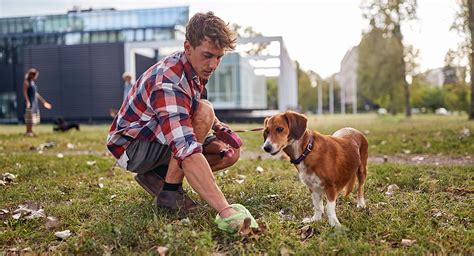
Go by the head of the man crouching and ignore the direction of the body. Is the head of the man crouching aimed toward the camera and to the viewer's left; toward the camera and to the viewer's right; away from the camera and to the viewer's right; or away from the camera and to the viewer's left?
toward the camera and to the viewer's right

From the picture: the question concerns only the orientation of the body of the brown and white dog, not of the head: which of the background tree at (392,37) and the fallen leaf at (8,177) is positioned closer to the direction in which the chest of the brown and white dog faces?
the fallen leaf

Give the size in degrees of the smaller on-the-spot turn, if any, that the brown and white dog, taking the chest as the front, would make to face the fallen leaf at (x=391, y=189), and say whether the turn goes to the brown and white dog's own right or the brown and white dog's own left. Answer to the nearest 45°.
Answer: approximately 180°

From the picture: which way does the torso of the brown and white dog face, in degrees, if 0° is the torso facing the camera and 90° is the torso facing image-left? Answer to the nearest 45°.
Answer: approximately 45°

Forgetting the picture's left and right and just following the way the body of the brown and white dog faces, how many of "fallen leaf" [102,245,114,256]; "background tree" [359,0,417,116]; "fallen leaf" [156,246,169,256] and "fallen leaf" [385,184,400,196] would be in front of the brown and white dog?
2

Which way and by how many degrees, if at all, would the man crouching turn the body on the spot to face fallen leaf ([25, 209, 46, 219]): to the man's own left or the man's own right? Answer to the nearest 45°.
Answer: approximately 135° to the man's own right

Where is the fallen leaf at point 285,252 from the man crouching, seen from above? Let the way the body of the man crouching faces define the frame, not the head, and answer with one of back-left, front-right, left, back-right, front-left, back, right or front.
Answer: front

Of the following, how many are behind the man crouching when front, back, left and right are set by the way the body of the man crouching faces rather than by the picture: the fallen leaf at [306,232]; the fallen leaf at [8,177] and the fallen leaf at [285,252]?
1

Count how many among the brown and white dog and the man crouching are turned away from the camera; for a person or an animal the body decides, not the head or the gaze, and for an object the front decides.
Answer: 0

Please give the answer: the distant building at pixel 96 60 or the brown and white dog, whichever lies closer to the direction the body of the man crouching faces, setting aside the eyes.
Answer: the brown and white dog

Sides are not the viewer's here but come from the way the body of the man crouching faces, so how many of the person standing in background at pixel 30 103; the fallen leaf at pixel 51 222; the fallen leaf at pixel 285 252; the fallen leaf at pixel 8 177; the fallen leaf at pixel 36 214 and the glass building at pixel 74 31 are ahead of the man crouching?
1

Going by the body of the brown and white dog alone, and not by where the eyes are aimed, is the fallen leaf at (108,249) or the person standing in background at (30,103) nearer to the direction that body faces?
the fallen leaf

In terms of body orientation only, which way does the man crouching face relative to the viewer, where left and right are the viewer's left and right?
facing the viewer and to the right of the viewer

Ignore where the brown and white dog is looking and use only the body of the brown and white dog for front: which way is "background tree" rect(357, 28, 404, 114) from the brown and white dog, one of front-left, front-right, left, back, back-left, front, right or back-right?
back-right

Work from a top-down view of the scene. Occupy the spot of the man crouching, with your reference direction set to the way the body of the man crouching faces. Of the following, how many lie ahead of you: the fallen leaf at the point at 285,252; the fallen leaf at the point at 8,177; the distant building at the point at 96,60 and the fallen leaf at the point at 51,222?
1

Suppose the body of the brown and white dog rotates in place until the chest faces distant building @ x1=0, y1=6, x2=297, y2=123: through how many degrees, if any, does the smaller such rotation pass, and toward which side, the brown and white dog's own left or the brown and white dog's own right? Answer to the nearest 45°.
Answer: approximately 90° to the brown and white dog's own right

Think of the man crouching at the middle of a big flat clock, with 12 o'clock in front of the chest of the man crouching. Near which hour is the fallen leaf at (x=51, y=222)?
The fallen leaf is roughly at 5 o'clock from the man crouching.
